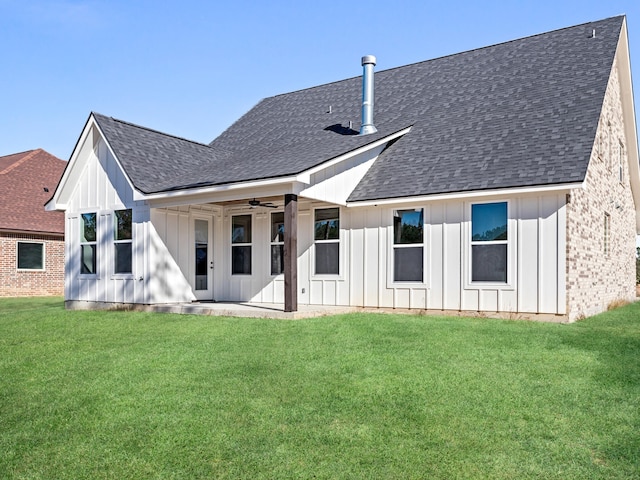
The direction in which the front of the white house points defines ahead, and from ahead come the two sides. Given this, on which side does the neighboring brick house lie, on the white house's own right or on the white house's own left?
on the white house's own left

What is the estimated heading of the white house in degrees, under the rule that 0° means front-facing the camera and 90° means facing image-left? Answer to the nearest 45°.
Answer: approximately 225°
